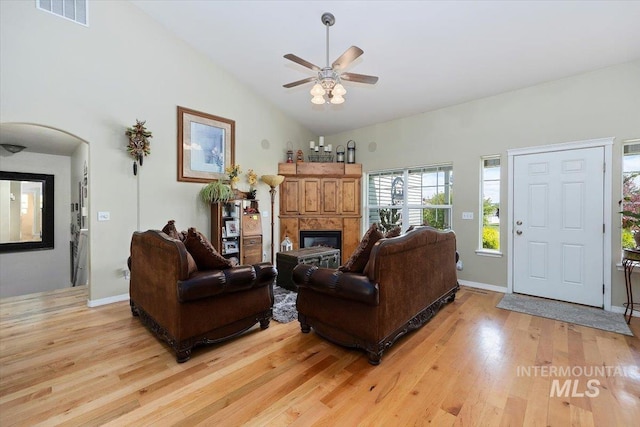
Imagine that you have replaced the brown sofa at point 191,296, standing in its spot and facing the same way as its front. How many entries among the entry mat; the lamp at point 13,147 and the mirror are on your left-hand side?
2

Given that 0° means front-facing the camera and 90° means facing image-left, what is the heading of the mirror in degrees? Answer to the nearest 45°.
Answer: approximately 315°

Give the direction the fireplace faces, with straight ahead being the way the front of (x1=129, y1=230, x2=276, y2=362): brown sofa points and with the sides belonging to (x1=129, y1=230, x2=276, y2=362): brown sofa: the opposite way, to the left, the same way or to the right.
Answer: the opposite way

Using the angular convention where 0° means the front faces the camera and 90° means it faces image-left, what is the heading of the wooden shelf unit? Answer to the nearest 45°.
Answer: approximately 315°

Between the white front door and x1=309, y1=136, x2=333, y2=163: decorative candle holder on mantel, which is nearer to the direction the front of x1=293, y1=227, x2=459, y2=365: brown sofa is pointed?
the decorative candle holder on mantel

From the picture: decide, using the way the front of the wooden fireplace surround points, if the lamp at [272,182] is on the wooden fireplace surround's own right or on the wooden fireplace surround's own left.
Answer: on the wooden fireplace surround's own right

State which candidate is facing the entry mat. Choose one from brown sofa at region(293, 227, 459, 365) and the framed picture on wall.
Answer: the framed picture on wall

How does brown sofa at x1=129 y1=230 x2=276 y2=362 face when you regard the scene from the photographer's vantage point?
facing away from the viewer and to the right of the viewer

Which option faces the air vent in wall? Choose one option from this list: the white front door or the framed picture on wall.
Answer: the white front door
